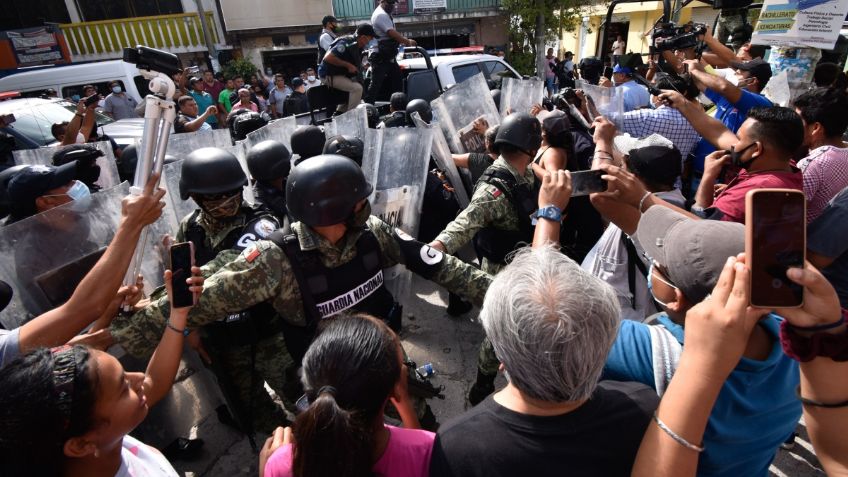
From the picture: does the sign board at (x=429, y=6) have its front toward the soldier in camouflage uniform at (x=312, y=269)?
yes

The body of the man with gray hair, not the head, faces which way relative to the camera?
away from the camera

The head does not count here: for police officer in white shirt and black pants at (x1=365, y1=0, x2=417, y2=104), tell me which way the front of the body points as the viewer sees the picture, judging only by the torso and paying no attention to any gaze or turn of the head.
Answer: to the viewer's right

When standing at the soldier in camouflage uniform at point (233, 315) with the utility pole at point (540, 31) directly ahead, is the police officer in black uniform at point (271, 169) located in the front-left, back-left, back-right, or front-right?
front-left

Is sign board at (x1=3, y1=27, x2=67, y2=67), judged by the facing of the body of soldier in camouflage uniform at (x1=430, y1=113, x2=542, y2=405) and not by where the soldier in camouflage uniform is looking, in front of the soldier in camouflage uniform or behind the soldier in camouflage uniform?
behind

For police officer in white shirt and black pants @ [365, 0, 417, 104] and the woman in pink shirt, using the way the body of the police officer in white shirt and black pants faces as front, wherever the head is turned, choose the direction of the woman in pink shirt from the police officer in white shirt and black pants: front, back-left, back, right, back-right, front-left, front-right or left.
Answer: right

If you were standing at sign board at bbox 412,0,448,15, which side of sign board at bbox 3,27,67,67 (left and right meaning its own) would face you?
left

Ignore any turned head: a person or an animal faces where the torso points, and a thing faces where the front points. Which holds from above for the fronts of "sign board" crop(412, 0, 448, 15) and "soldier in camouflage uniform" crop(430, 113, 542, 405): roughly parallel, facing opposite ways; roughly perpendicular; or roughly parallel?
roughly perpendicular

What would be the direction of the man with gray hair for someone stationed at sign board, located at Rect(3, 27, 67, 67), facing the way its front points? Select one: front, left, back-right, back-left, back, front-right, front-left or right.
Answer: front

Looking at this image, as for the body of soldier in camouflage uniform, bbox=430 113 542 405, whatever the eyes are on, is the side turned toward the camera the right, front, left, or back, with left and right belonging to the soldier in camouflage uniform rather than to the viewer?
right

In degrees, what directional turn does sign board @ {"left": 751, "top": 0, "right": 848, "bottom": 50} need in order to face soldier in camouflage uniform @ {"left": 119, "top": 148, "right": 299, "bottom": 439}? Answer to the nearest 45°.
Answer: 0° — it already faces them

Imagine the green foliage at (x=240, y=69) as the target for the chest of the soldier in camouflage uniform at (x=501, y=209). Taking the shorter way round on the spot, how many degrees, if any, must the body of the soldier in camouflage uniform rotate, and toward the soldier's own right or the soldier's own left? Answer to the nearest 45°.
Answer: approximately 135° to the soldier's own left

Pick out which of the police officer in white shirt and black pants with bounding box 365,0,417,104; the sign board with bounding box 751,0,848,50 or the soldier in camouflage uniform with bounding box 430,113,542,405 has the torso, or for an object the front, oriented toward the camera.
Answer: the sign board

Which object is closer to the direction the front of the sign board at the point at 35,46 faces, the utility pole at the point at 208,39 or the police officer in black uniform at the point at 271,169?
the police officer in black uniform

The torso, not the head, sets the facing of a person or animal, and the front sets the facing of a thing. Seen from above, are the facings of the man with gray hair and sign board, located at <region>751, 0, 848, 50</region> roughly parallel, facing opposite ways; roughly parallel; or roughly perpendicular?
roughly parallel, facing opposite ways

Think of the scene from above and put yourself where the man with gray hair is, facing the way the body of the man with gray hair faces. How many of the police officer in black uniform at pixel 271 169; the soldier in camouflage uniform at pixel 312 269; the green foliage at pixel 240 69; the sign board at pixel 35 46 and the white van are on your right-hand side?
0

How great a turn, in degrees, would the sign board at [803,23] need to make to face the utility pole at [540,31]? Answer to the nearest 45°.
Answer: approximately 135° to its right

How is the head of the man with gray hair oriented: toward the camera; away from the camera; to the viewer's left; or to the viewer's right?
away from the camera

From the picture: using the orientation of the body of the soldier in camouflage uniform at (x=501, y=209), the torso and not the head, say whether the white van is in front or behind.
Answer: behind

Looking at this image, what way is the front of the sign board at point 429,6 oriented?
toward the camera

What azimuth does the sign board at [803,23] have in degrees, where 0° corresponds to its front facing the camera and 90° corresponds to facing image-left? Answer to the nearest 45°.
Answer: approximately 0°
